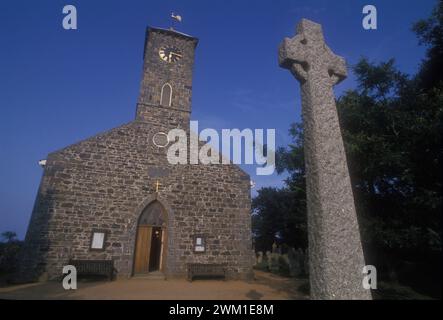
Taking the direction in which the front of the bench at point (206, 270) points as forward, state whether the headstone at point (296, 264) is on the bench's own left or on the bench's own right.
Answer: on the bench's own left

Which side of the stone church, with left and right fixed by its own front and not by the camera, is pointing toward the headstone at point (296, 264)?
left

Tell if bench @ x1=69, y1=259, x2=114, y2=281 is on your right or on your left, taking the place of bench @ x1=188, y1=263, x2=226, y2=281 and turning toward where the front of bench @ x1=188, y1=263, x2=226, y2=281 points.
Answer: on your right

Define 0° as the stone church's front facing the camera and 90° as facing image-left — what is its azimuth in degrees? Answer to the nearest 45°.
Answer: approximately 0°

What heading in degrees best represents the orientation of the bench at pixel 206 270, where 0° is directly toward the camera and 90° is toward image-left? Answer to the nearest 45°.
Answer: approximately 0°

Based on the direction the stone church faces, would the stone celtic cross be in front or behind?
in front

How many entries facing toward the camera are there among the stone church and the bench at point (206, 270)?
2
